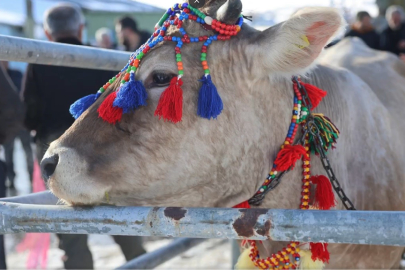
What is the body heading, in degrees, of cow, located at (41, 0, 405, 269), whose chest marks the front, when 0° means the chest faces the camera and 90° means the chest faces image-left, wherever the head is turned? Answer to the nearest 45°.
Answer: approximately 90°

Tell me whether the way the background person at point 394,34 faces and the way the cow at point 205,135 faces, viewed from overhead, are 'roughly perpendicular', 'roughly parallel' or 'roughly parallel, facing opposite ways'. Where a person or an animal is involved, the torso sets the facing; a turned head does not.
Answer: roughly perpendicular

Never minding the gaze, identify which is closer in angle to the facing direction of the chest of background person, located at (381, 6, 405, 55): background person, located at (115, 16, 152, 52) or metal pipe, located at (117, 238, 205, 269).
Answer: the metal pipe

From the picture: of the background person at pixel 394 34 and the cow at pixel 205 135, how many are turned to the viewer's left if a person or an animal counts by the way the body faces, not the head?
1

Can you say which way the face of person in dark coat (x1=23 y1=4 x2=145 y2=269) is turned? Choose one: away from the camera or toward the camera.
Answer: away from the camera

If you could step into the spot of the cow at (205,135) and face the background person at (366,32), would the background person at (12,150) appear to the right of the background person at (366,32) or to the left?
left

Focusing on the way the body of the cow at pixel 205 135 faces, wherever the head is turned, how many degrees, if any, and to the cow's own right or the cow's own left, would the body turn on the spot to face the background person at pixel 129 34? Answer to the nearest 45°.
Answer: approximately 90° to the cow's own right

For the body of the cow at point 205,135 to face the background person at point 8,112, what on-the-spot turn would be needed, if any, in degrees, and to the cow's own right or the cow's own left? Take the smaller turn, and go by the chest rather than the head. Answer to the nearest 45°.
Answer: approximately 45° to the cow's own right

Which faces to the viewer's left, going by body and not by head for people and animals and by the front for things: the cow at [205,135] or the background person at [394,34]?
the cow
